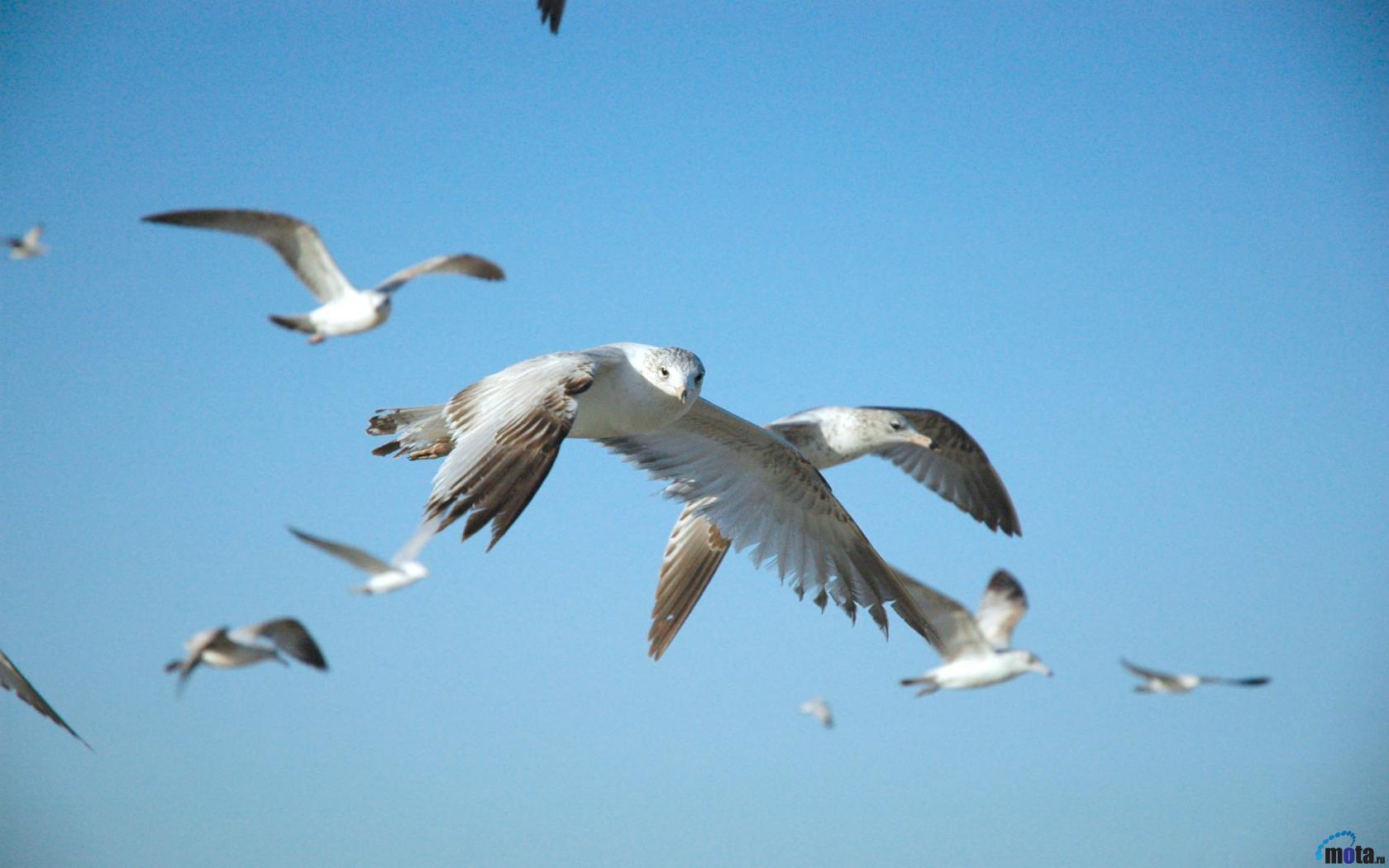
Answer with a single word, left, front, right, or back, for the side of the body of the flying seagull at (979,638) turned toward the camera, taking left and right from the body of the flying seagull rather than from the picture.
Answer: right

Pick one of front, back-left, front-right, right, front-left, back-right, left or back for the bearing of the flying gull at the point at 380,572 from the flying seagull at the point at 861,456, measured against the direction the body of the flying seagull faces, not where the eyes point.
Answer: back

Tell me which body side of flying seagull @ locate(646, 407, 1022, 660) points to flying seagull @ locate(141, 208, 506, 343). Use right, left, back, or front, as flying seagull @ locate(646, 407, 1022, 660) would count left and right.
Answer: back

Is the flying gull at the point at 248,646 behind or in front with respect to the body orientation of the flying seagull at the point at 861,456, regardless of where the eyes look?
behind

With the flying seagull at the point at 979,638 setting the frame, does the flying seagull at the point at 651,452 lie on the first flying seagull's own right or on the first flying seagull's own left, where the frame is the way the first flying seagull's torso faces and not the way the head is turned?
on the first flying seagull's own right

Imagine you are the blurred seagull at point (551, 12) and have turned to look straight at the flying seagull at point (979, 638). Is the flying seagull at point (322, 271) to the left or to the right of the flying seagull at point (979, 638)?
left
